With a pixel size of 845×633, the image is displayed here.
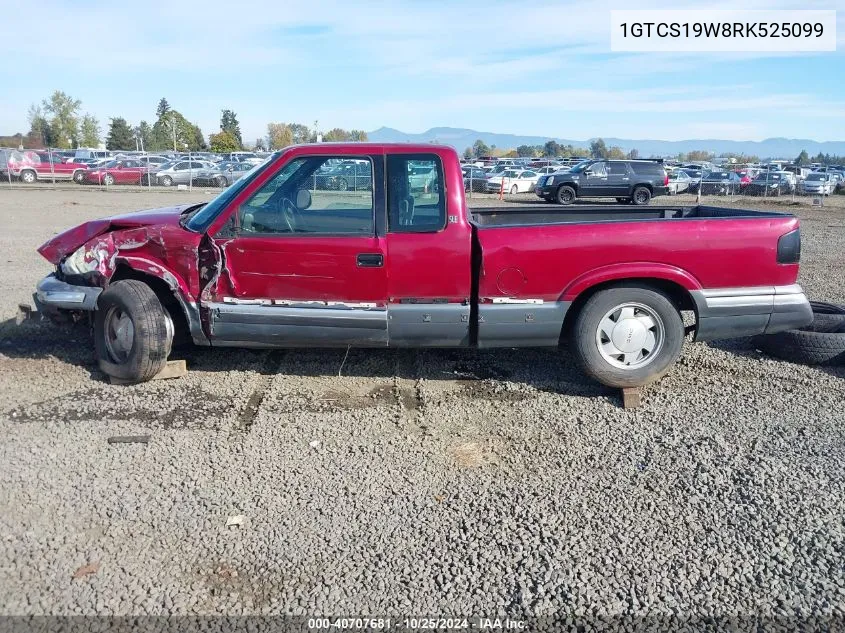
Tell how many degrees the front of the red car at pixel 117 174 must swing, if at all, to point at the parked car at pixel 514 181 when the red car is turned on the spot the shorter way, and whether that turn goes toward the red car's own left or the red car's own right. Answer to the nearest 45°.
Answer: approximately 135° to the red car's own left

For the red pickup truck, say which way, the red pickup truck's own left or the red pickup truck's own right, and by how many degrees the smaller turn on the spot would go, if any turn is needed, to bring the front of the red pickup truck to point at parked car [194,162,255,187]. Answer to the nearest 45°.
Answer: approximately 90° to the red pickup truck's own right

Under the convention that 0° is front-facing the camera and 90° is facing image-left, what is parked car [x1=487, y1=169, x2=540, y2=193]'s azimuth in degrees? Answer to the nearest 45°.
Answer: approximately 45°

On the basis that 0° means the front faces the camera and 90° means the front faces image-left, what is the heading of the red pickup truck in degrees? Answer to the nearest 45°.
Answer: approximately 90°

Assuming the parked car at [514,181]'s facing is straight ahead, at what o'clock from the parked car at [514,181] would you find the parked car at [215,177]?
the parked car at [215,177] is roughly at 1 o'clock from the parked car at [514,181].

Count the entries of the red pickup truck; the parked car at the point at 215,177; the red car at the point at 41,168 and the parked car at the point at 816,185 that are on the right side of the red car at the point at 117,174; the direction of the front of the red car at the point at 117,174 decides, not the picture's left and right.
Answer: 1

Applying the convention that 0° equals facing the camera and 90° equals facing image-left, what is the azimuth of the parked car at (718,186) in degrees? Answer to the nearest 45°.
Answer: approximately 45°

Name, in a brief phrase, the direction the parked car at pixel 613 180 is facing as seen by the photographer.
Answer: facing to the left of the viewer

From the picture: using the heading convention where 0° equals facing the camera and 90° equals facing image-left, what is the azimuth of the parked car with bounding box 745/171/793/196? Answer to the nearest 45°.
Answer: approximately 45°

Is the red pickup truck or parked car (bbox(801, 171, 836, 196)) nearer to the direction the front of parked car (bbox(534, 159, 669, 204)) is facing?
the red pickup truck
